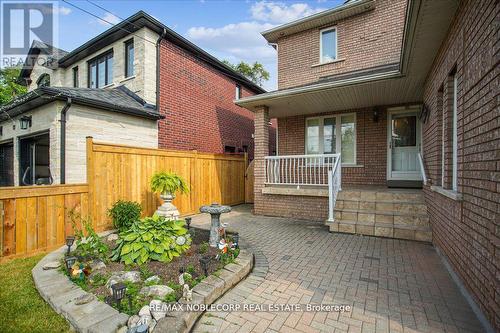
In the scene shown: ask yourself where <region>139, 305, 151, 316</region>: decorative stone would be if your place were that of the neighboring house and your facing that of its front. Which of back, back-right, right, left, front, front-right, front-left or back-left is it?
front-left

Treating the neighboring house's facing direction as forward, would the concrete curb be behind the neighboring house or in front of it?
in front

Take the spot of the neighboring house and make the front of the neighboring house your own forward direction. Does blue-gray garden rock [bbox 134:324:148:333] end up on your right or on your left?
on your left

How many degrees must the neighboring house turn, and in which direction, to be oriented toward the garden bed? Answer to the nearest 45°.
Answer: approximately 45° to its left

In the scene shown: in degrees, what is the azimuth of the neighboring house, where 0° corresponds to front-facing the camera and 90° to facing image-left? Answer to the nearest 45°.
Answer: approximately 45°

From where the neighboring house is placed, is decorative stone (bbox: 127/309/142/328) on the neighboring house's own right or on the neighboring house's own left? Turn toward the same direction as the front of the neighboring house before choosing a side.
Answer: on the neighboring house's own left

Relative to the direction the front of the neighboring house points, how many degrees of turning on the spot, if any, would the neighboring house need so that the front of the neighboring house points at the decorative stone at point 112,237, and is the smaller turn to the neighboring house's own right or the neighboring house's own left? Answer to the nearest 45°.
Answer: approximately 45° to the neighboring house's own left

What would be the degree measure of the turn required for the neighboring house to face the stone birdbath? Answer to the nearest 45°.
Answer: approximately 45° to its left

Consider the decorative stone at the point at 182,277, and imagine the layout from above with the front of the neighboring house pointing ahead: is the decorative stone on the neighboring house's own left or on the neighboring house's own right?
on the neighboring house's own left

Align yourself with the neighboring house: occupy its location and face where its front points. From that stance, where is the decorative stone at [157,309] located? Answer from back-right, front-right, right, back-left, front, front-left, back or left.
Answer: front-left
